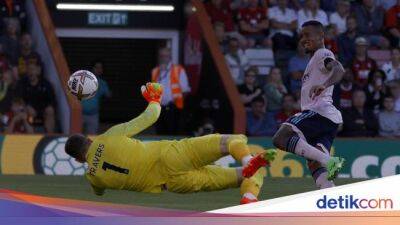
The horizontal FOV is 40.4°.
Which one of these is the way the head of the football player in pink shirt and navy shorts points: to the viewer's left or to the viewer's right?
to the viewer's left

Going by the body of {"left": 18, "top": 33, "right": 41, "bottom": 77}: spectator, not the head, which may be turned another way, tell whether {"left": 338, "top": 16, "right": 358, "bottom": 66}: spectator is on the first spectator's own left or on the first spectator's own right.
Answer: on the first spectator's own left

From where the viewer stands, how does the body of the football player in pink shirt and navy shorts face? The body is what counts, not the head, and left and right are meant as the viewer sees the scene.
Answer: facing to the left of the viewer

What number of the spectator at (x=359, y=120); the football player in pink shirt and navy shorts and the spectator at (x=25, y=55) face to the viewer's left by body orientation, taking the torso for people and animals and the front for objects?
1
